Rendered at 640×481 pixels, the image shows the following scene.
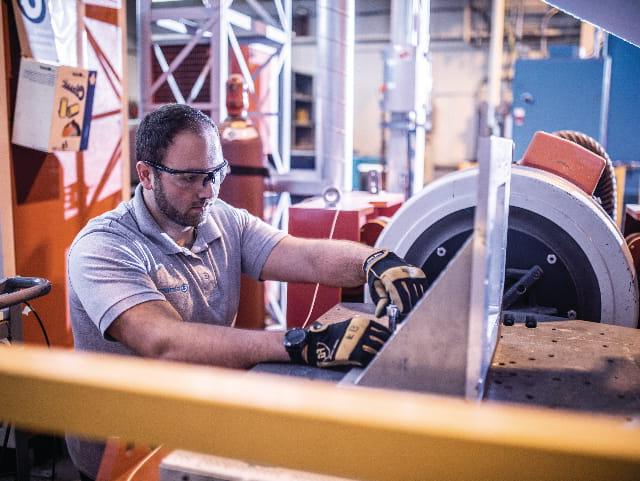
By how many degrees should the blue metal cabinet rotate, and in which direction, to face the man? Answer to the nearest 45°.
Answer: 0° — it already faces them

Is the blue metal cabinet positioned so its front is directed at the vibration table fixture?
yes

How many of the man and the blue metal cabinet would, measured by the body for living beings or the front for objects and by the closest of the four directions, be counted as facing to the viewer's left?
0

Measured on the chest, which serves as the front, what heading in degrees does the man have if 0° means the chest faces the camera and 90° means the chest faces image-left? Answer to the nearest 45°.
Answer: approximately 315°

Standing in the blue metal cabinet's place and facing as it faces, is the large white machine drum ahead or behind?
ahead

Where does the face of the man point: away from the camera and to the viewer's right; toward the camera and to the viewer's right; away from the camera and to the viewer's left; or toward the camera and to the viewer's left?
toward the camera and to the viewer's right

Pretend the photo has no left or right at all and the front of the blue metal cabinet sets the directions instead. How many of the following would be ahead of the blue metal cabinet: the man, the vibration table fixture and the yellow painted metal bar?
3

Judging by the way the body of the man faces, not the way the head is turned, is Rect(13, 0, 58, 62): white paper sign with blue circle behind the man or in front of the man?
behind

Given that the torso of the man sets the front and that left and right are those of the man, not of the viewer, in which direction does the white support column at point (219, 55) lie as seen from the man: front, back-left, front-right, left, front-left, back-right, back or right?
back-left

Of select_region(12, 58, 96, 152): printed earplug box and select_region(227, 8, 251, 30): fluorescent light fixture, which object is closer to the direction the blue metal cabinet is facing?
the printed earplug box

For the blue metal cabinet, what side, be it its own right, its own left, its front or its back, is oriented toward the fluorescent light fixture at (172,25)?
right

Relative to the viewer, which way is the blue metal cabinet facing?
toward the camera
